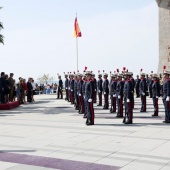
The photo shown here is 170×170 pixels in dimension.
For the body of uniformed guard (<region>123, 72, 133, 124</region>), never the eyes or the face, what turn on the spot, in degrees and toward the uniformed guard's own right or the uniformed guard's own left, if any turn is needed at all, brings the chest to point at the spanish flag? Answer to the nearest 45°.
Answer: approximately 90° to the uniformed guard's own right

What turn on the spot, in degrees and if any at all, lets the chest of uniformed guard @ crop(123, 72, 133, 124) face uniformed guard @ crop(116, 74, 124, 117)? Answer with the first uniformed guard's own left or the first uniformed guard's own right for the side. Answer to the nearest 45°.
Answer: approximately 90° to the first uniformed guard's own right
